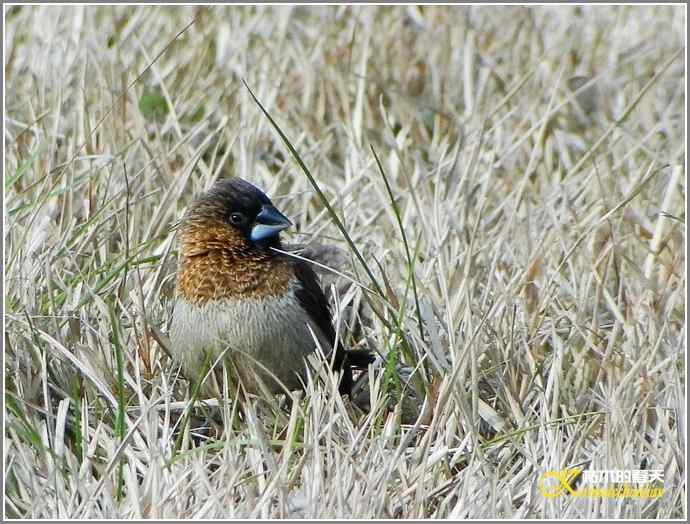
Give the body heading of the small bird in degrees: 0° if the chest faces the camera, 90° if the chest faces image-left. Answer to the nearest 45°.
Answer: approximately 45°
